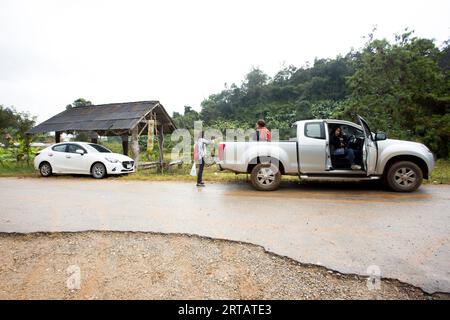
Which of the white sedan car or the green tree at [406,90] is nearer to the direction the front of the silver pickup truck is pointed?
the green tree

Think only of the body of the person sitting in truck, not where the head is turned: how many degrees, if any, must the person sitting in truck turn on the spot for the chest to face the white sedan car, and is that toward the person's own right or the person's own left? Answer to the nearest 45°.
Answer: approximately 135° to the person's own right

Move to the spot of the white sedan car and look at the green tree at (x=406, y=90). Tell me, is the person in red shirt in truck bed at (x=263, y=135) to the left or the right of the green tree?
right

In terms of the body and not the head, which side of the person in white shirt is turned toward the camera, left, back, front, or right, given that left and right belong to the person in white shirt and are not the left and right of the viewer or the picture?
right

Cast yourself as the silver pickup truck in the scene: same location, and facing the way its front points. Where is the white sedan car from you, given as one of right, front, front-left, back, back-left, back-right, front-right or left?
back

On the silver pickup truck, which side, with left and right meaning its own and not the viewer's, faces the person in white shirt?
back

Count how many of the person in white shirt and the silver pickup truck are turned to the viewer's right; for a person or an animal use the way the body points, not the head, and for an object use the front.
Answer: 2

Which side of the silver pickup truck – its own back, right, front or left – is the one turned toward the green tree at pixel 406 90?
left

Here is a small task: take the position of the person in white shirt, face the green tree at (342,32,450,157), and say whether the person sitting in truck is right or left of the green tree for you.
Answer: right

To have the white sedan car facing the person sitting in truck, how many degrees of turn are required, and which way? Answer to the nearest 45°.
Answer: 0° — it already faces them

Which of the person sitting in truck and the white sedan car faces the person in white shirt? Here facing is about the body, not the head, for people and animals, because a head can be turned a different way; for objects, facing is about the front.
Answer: the white sedan car

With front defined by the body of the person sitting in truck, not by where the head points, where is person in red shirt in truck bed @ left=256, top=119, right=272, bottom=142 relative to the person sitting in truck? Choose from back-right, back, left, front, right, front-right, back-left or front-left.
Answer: back-right
